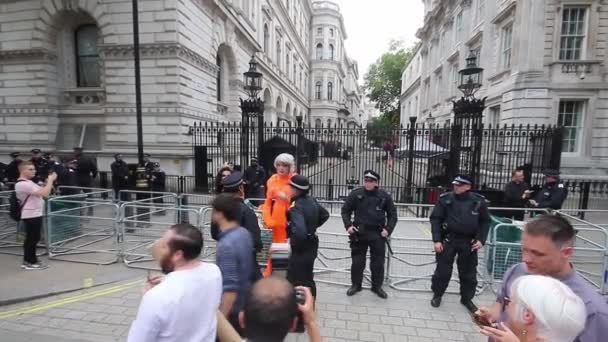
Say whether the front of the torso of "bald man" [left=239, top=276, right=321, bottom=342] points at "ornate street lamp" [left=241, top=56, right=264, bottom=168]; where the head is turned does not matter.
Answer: yes

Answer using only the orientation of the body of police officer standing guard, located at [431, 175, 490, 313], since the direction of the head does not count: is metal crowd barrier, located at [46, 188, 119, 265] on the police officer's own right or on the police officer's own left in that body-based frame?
on the police officer's own right

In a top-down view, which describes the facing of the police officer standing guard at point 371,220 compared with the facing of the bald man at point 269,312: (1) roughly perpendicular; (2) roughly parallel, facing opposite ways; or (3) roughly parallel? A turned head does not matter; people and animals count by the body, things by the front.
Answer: roughly parallel, facing opposite ways

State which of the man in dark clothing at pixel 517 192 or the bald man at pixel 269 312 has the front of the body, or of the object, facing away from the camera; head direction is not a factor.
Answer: the bald man

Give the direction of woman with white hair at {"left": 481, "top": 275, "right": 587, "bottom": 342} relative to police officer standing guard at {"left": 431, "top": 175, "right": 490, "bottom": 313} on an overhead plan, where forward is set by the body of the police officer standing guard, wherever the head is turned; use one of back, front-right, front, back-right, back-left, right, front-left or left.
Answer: front

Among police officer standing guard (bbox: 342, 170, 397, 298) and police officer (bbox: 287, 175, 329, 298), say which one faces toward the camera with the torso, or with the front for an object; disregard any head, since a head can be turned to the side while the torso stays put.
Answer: the police officer standing guard

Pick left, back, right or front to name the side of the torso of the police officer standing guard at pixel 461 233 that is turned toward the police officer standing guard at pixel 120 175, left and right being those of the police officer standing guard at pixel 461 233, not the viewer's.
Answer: right

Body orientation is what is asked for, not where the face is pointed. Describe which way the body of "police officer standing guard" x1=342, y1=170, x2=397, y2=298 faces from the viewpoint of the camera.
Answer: toward the camera

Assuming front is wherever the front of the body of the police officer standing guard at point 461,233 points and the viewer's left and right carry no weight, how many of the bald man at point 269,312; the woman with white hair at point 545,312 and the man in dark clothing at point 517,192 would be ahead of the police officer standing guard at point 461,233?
2

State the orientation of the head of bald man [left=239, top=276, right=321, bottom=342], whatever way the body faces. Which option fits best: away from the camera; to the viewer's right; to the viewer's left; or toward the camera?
away from the camera

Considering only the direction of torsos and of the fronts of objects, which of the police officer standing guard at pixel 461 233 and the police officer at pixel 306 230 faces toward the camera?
the police officer standing guard

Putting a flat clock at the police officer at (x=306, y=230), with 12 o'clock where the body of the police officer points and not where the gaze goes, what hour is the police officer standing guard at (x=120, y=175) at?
The police officer standing guard is roughly at 12 o'clock from the police officer.
